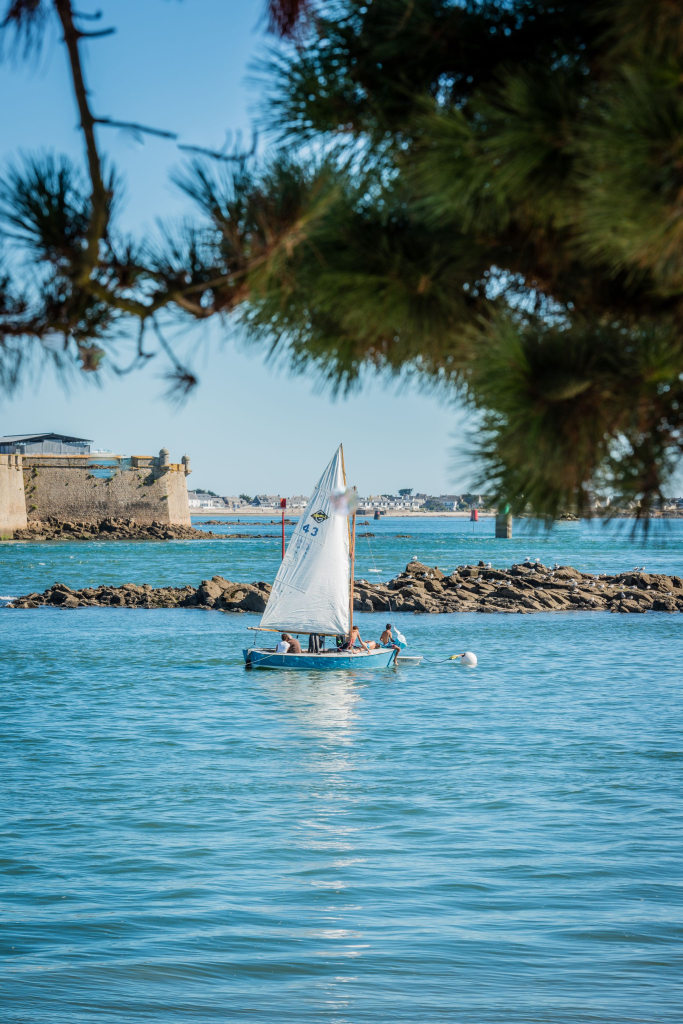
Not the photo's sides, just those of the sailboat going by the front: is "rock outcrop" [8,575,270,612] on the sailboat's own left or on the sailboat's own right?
on the sailboat's own left

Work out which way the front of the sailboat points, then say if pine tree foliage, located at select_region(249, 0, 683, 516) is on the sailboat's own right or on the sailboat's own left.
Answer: on the sailboat's own right

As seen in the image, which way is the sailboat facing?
to the viewer's right

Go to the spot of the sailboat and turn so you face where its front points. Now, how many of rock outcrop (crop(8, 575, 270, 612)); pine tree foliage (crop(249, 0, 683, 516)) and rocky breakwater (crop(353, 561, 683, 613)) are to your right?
1

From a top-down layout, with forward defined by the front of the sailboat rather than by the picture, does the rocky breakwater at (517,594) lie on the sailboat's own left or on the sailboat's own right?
on the sailboat's own left
